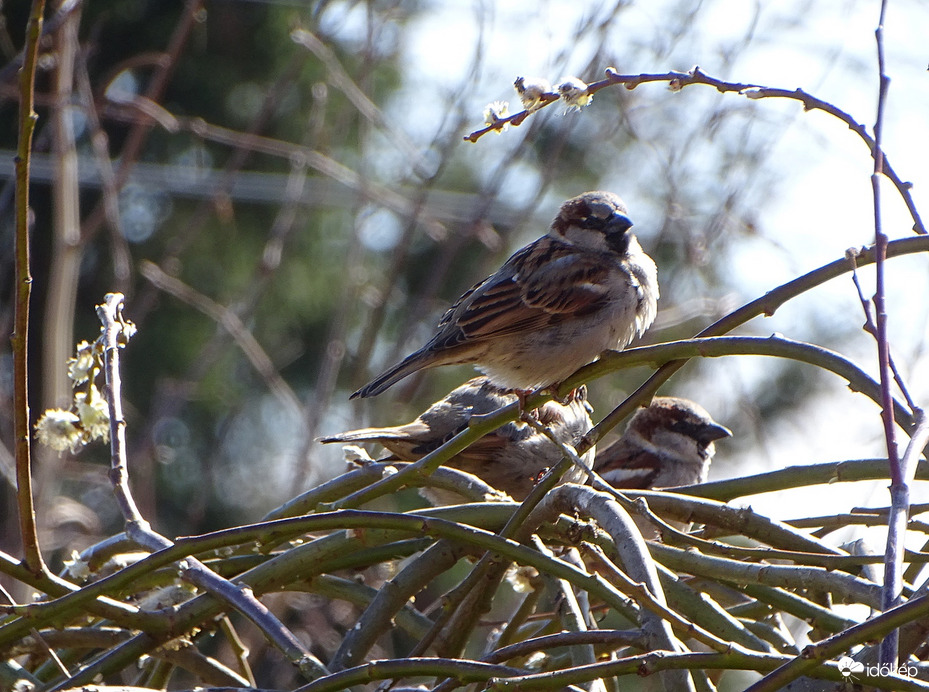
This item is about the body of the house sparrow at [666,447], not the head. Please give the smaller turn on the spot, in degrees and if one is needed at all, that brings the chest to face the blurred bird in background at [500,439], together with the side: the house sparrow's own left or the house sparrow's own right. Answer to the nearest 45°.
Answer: approximately 135° to the house sparrow's own right

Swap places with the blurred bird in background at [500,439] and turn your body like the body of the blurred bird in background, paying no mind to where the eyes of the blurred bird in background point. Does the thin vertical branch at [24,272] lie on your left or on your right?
on your right

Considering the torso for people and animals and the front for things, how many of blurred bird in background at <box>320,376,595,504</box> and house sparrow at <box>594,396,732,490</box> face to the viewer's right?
2

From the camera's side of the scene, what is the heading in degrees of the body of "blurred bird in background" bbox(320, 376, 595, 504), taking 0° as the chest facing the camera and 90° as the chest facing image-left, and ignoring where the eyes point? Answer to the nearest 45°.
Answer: approximately 270°

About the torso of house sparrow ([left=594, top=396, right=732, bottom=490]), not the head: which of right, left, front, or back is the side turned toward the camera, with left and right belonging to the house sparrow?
right
